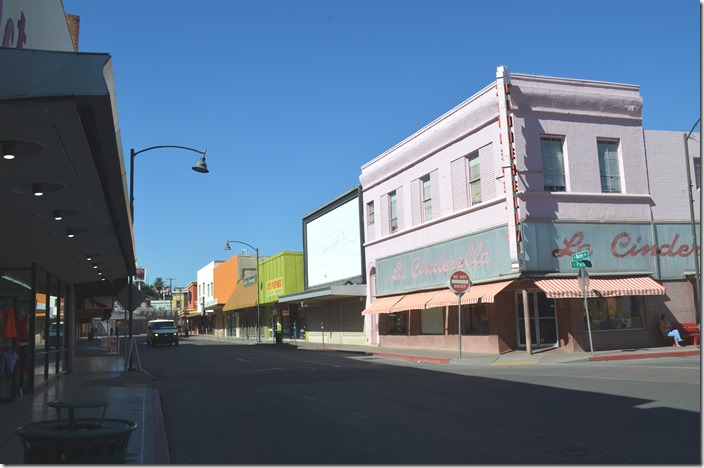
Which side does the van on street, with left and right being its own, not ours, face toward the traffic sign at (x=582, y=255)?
front

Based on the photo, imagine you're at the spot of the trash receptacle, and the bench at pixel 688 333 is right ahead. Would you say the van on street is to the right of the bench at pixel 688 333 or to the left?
left

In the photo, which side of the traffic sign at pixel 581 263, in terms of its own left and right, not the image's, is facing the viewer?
front

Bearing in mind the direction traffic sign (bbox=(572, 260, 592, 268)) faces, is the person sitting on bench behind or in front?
behind

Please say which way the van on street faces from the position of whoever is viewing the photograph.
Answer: facing the viewer

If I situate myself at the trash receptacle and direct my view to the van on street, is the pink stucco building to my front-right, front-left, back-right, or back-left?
front-right

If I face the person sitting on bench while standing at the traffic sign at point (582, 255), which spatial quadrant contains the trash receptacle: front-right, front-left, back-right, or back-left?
back-right

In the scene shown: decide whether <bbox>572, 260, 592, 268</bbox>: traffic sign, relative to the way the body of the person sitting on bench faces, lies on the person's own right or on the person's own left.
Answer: on the person's own right

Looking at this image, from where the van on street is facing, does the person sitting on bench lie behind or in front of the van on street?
in front
